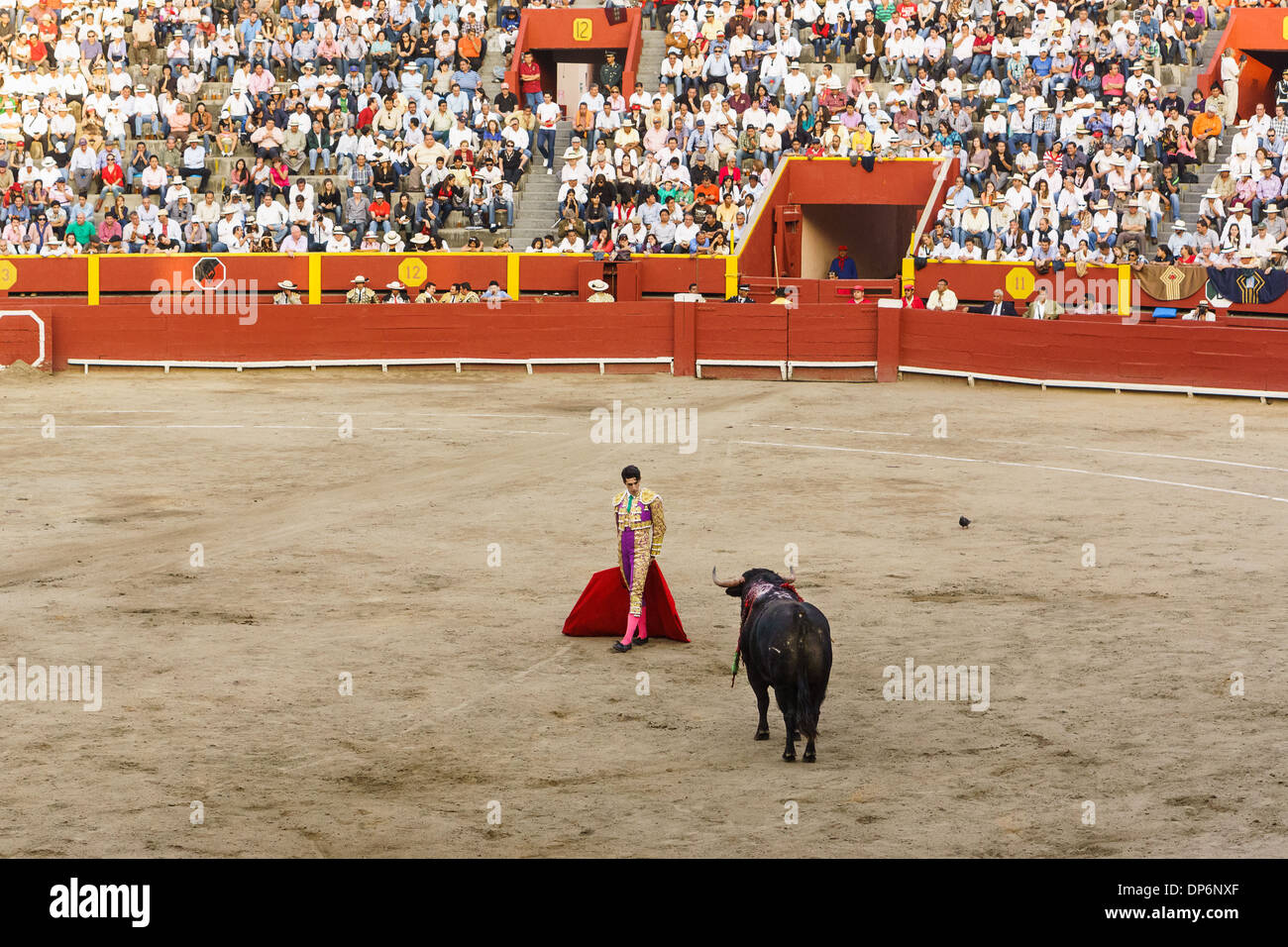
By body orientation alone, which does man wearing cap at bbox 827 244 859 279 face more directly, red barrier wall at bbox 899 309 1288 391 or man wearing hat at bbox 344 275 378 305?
the red barrier wall

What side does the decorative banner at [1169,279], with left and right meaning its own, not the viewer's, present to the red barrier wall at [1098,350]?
front

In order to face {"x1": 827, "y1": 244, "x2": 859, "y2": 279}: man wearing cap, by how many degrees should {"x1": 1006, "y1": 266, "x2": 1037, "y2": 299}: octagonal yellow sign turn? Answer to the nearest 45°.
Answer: approximately 135° to its right

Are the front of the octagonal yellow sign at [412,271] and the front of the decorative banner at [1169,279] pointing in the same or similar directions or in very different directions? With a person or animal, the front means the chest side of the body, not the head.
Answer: same or similar directions

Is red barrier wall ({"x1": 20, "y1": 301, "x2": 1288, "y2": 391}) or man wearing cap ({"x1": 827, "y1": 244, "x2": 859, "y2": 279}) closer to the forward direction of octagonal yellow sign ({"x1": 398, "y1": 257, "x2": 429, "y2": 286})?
the red barrier wall

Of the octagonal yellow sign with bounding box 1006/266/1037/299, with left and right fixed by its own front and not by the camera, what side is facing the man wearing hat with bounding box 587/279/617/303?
right

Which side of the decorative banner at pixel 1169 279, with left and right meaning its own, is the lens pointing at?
front

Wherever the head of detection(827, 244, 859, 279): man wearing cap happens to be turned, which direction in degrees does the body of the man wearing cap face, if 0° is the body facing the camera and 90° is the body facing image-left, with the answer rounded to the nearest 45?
approximately 0°

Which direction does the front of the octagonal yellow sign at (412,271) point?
toward the camera

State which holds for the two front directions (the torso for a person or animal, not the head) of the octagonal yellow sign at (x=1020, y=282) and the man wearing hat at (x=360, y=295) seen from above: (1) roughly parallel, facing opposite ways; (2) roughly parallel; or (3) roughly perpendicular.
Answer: roughly parallel

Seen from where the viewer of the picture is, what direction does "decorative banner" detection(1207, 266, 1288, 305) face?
facing the viewer

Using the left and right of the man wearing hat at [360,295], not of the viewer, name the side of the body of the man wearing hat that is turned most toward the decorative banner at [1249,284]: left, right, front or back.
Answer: left

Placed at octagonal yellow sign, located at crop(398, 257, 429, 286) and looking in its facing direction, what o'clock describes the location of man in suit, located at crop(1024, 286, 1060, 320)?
The man in suit is roughly at 10 o'clock from the octagonal yellow sign.

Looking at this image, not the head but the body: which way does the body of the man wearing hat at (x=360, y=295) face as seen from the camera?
toward the camera

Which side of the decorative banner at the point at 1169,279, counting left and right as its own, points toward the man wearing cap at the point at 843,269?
right
